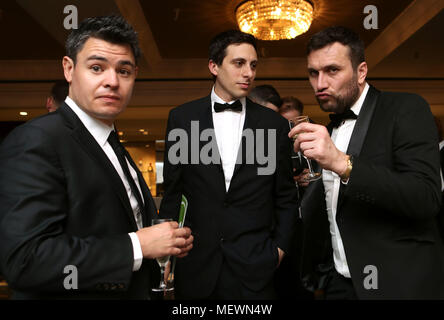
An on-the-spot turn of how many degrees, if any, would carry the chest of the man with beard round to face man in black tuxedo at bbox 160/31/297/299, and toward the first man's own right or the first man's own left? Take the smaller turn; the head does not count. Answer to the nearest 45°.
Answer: approximately 90° to the first man's own right

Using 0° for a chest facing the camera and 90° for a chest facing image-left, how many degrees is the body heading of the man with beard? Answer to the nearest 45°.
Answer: approximately 45°

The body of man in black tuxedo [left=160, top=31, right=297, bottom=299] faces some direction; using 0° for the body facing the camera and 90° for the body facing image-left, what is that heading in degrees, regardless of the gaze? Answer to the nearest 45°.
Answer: approximately 0°

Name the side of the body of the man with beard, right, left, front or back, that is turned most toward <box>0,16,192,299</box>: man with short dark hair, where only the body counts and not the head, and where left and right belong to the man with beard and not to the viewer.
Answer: front

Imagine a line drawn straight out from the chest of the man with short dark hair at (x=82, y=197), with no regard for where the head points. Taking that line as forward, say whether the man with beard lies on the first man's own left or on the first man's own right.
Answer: on the first man's own left

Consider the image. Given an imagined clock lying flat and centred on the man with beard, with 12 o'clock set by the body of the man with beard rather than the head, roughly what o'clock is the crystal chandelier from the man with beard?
The crystal chandelier is roughly at 4 o'clock from the man with beard.

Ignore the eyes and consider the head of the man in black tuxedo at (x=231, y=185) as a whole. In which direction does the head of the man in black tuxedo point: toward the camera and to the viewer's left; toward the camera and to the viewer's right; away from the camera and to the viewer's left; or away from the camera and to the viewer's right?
toward the camera and to the viewer's right

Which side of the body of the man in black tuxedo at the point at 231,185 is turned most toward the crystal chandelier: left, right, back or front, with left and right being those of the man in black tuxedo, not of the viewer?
back

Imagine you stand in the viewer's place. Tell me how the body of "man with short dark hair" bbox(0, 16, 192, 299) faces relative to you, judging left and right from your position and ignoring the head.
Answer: facing the viewer and to the right of the viewer
